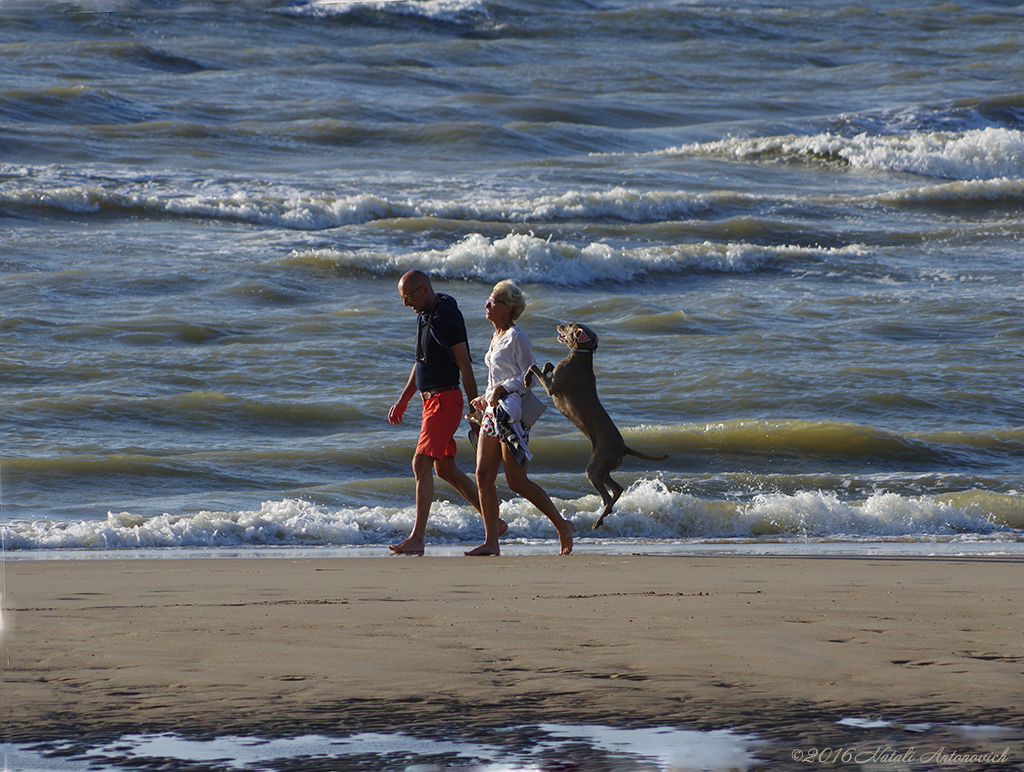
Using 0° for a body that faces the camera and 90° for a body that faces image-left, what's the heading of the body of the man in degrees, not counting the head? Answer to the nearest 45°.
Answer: approximately 90°

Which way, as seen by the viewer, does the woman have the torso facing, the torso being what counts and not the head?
to the viewer's left

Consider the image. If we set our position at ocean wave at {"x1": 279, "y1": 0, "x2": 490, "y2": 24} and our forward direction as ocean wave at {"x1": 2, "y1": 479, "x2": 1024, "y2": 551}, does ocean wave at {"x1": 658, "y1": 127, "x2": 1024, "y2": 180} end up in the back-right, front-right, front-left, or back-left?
front-left

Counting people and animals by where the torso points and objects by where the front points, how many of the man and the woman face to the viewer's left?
2

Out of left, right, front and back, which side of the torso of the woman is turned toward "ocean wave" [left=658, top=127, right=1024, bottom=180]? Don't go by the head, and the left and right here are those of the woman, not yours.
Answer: right

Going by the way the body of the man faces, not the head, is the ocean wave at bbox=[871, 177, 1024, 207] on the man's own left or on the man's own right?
on the man's own right

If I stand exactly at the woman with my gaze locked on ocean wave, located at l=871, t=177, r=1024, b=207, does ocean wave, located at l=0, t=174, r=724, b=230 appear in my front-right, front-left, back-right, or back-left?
front-left

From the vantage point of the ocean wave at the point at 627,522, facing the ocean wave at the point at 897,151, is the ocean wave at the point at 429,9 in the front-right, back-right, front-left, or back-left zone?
front-left

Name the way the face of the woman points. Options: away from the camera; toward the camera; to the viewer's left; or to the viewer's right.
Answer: to the viewer's left
